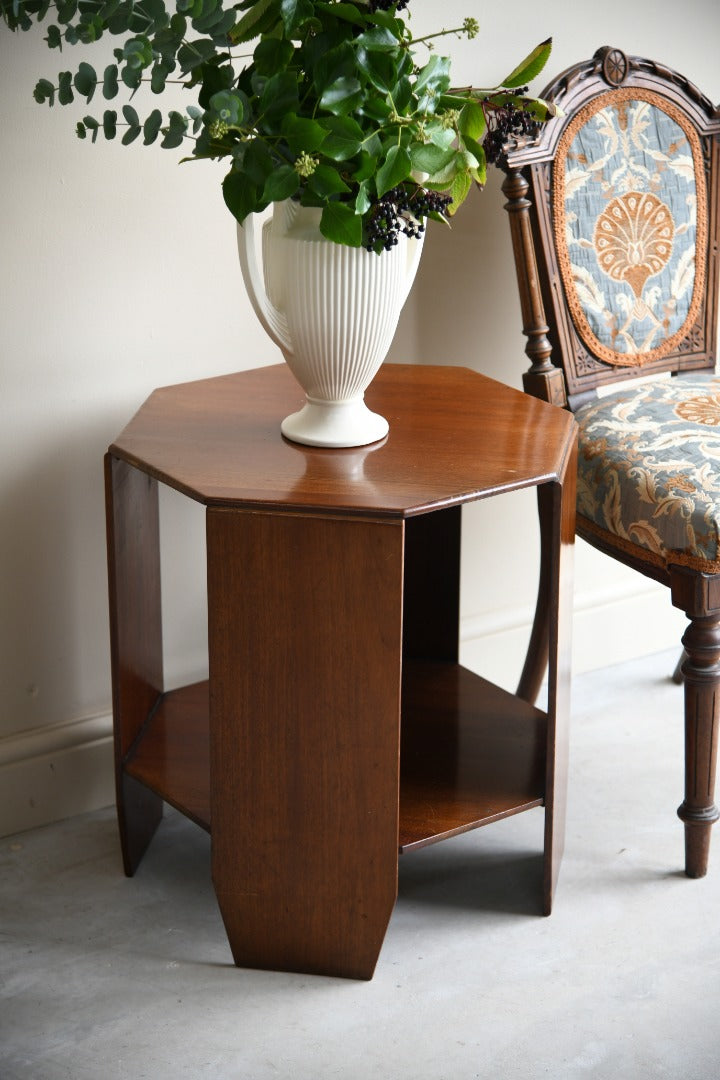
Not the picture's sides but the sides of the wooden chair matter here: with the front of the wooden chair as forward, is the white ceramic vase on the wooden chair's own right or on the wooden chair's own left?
on the wooden chair's own right

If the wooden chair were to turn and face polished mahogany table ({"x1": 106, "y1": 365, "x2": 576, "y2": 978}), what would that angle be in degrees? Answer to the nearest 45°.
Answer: approximately 90° to its right

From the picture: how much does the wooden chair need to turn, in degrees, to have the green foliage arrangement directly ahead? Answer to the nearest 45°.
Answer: approximately 90° to its right
